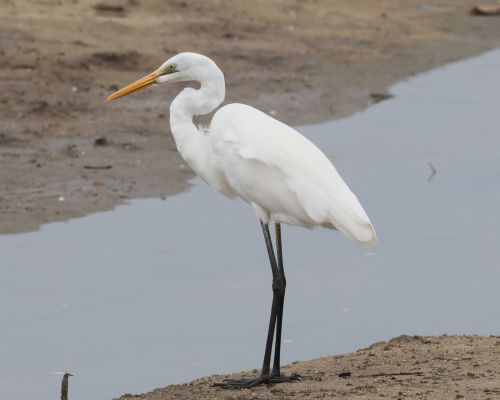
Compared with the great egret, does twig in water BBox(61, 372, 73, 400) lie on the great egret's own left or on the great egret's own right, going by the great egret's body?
on the great egret's own left

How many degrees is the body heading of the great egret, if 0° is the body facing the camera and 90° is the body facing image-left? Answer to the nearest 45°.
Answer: approximately 90°
